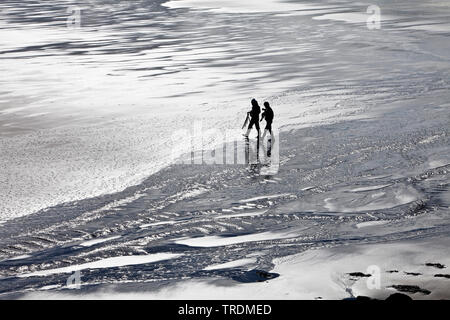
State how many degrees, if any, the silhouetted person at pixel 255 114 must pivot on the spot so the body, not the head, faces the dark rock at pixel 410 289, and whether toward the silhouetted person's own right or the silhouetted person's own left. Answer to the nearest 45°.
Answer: approximately 90° to the silhouetted person's own left

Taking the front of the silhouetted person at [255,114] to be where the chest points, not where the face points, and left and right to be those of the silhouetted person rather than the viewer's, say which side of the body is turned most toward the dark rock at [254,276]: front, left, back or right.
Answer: left

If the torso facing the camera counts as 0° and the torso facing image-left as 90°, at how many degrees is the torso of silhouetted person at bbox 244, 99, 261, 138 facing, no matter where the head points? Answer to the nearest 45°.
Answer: approximately 90°

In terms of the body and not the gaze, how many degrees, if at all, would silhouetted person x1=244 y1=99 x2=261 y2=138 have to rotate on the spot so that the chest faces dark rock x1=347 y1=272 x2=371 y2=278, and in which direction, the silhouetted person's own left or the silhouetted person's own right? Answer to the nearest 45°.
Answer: approximately 90° to the silhouetted person's own left

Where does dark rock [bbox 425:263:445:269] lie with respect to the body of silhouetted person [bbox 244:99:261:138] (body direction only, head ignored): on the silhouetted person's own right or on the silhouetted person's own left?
on the silhouetted person's own left
